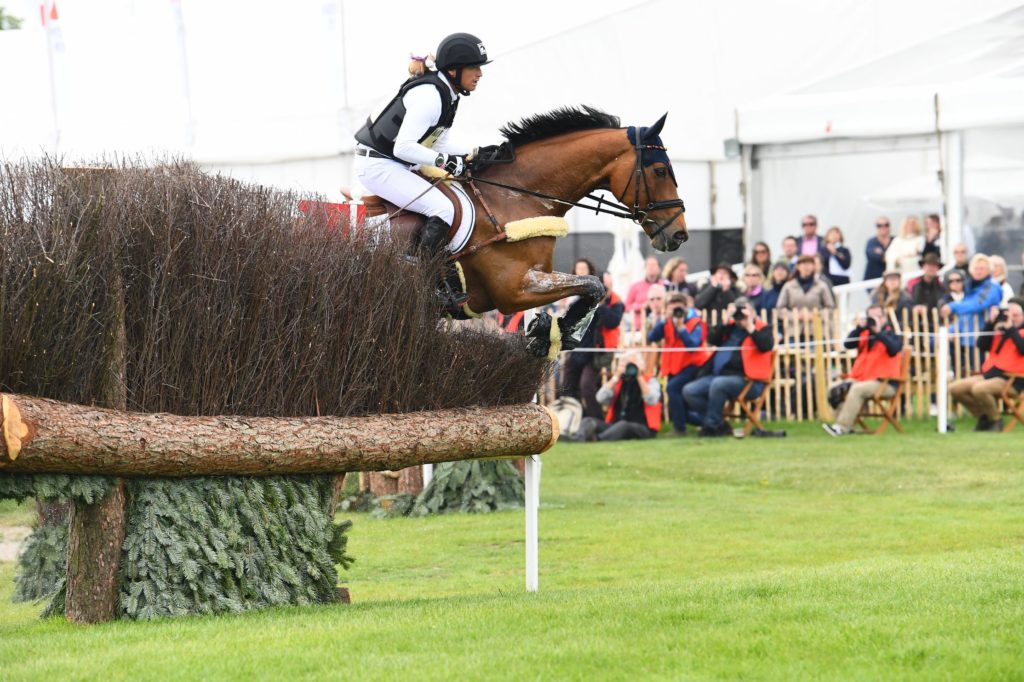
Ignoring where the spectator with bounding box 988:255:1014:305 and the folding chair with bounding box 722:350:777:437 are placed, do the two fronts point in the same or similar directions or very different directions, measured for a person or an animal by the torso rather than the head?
same or similar directions

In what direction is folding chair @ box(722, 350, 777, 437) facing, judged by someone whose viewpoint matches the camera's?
facing the viewer and to the left of the viewer

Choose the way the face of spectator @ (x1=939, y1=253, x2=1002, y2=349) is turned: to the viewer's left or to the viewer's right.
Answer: to the viewer's left

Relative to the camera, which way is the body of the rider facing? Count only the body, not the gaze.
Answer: to the viewer's right

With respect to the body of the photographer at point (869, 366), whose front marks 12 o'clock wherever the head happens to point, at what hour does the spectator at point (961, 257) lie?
The spectator is roughly at 6 o'clock from the photographer.

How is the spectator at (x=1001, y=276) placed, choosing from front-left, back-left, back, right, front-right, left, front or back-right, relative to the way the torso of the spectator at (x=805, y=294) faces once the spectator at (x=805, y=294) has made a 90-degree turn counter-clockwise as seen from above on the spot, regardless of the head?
front

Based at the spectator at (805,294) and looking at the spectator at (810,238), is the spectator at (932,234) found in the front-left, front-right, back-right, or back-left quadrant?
front-right

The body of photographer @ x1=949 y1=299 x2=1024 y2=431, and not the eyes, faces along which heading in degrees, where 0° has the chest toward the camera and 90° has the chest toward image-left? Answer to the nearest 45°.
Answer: approximately 45°

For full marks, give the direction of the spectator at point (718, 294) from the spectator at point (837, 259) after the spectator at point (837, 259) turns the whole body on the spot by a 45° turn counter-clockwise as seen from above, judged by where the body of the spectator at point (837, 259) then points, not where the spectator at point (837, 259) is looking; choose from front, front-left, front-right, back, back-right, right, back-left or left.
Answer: right

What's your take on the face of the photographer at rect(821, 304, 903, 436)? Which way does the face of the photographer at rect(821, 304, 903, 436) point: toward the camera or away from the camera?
toward the camera

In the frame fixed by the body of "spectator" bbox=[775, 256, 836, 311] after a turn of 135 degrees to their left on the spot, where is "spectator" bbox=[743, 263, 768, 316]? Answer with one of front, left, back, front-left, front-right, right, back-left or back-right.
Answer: back-left

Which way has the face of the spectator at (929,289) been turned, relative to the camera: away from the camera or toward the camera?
toward the camera

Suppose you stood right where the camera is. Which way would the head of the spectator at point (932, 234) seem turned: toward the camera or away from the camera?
toward the camera

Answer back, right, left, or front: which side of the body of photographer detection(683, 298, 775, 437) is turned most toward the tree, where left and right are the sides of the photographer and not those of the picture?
right

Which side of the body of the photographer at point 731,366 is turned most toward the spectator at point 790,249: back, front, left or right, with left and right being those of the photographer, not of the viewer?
back

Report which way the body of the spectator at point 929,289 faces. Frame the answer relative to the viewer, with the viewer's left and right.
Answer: facing the viewer

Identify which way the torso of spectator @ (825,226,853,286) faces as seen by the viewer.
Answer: toward the camera
